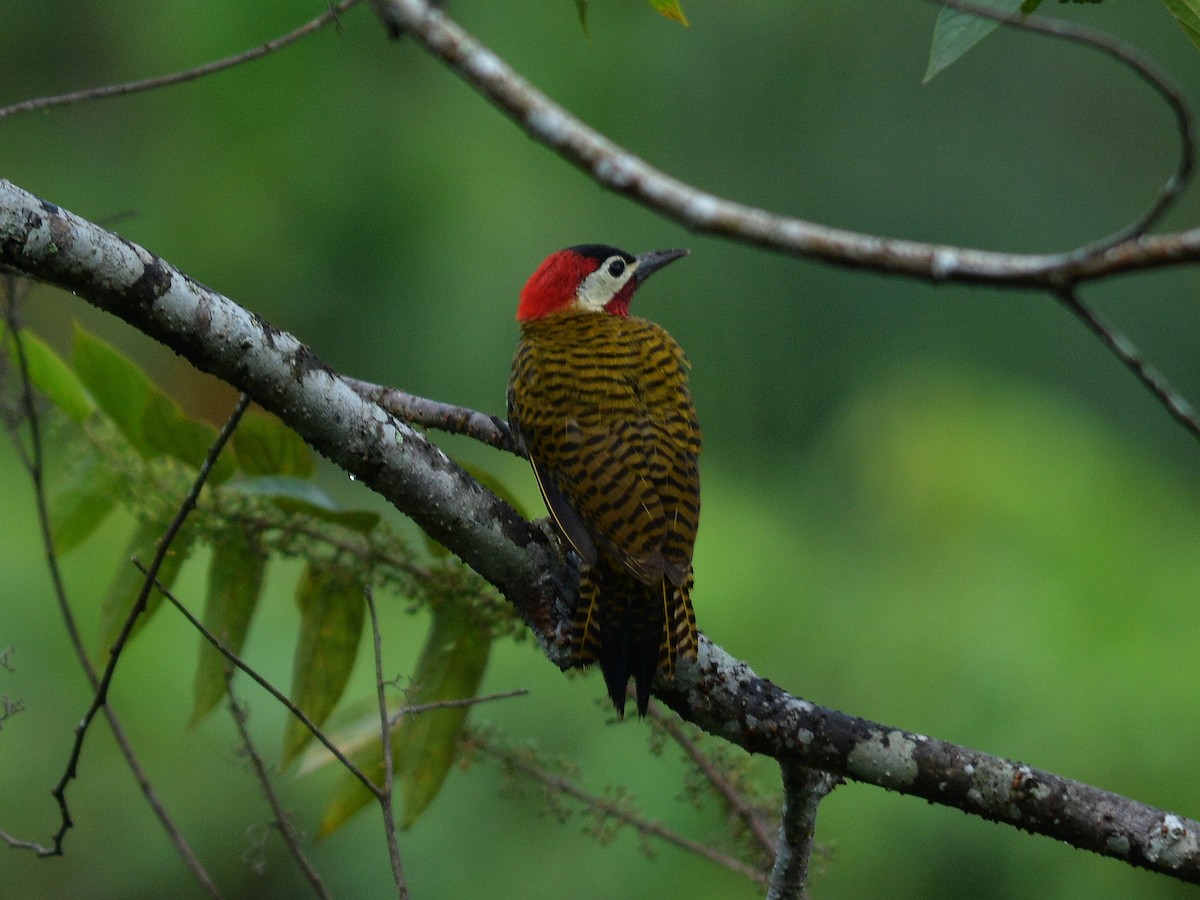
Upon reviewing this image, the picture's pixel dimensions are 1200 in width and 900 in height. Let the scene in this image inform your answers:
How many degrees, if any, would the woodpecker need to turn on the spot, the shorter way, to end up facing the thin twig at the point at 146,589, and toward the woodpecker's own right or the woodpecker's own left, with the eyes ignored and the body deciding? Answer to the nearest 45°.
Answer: approximately 135° to the woodpecker's own left

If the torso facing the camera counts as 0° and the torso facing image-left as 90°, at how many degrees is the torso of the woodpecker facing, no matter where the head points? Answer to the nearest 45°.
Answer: approximately 180°

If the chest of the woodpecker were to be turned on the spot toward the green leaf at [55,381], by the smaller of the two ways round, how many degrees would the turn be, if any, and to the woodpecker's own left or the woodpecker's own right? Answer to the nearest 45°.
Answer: approximately 90° to the woodpecker's own left

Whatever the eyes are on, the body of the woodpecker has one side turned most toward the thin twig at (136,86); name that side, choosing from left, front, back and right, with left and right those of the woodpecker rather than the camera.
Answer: left
